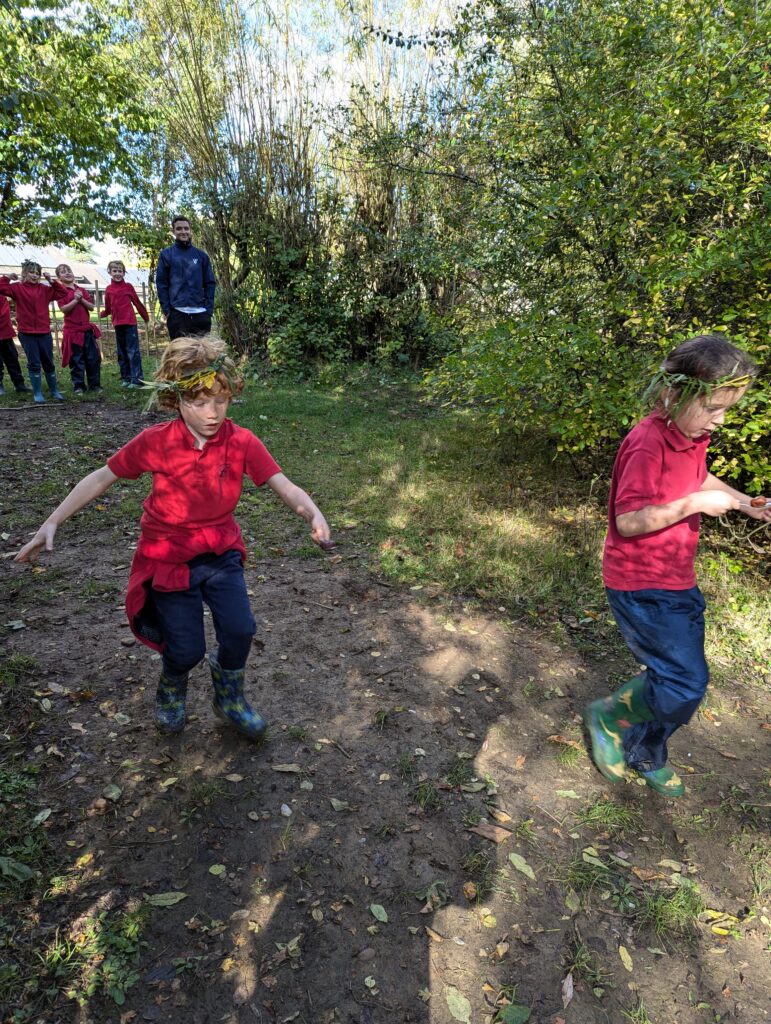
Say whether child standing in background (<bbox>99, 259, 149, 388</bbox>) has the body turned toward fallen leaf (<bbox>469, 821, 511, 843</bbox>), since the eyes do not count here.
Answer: yes

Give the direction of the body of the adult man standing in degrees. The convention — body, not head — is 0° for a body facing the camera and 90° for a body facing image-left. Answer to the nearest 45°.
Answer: approximately 0°

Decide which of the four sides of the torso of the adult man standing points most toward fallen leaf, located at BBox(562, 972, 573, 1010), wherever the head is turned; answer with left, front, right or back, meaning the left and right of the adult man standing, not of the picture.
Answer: front

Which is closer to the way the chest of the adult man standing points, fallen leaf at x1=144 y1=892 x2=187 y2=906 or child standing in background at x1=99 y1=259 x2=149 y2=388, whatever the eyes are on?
the fallen leaf

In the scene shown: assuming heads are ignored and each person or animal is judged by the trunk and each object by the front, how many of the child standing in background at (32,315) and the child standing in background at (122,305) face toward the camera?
2

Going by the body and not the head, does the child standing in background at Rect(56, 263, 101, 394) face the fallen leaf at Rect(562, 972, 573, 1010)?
yes

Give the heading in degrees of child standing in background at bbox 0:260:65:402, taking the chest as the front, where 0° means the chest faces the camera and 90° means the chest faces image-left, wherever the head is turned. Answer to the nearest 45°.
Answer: approximately 0°

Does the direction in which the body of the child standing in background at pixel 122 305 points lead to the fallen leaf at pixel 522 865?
yes

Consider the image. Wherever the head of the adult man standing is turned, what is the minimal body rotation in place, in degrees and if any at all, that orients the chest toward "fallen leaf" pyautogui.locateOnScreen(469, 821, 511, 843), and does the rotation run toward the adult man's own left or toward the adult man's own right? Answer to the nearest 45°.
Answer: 0° — they already face it

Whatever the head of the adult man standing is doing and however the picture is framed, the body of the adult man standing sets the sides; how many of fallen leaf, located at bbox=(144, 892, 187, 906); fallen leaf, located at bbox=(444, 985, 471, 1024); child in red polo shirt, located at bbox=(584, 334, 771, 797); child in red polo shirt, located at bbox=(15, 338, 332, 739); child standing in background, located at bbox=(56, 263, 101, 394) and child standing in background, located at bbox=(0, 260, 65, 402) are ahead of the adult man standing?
4
